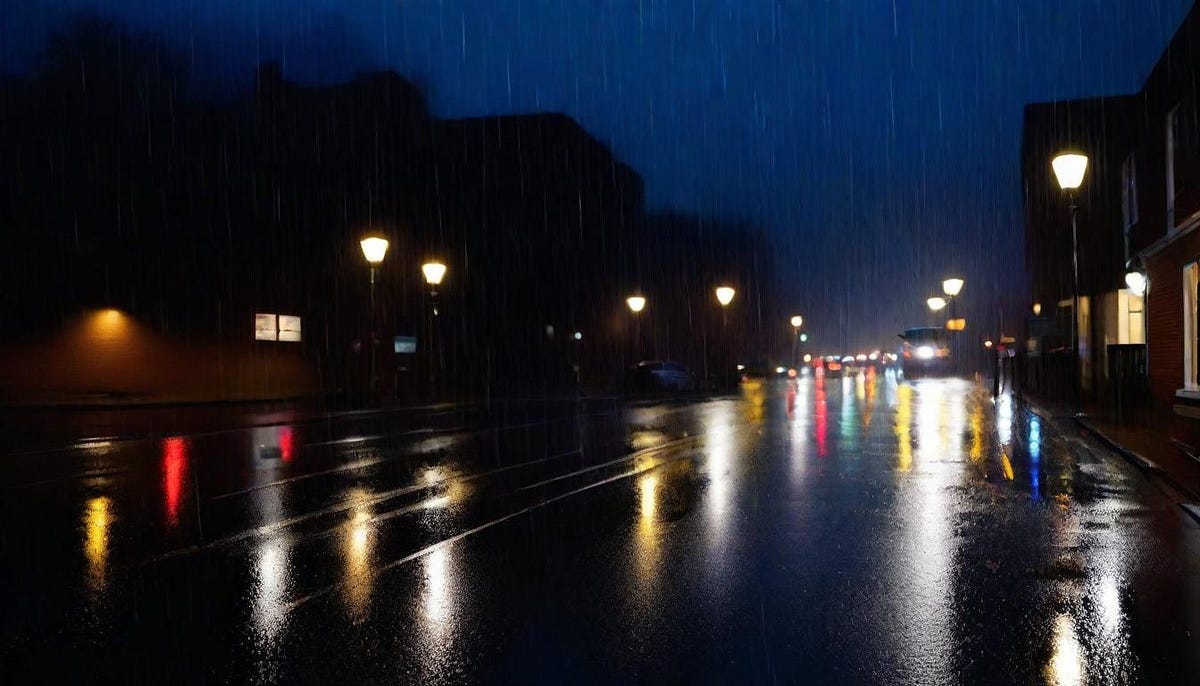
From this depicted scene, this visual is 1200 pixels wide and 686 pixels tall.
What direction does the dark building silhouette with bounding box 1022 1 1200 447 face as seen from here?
to the viewer's left

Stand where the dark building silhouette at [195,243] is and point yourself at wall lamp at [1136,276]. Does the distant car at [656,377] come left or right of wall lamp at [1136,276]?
left

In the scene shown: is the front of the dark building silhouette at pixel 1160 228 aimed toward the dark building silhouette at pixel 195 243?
yes

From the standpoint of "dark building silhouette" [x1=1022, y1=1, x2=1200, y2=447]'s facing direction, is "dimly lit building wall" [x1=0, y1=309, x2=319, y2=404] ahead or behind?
ahead

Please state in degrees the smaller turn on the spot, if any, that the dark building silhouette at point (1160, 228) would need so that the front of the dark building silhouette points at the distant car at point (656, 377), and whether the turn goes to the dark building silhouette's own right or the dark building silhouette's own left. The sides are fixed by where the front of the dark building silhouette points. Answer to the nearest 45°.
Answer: approximately 45° to the dark building silhouette's own right
